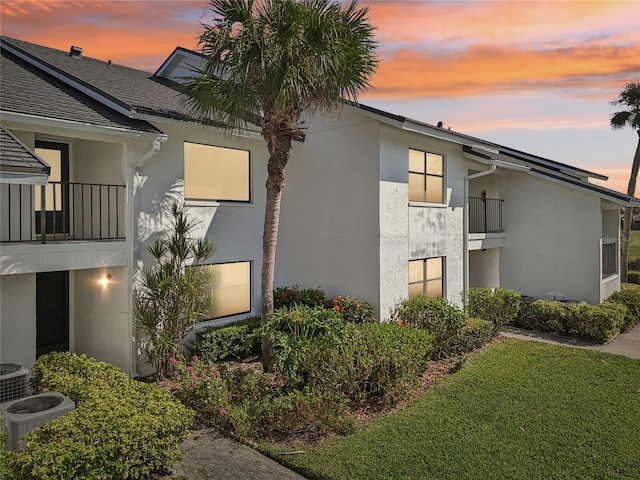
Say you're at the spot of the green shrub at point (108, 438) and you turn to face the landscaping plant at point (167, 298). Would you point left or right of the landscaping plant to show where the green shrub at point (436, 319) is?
right

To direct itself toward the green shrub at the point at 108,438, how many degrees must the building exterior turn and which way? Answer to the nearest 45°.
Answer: approximately 45° to its right

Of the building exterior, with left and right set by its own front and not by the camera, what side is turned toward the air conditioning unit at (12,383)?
right

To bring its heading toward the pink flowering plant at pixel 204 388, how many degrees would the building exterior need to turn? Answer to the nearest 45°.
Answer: approximately 45° to its right

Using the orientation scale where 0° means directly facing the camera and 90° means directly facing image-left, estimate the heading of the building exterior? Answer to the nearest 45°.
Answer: approximately 315°

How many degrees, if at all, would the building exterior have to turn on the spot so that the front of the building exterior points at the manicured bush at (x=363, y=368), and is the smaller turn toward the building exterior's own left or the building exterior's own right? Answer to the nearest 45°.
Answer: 0° — it already faces it

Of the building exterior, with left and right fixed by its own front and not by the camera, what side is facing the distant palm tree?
left

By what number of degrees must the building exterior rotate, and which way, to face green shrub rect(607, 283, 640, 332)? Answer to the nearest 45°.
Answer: approximately 45° to its left

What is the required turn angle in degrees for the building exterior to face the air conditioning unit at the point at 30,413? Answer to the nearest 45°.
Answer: approximately 45° to its right
